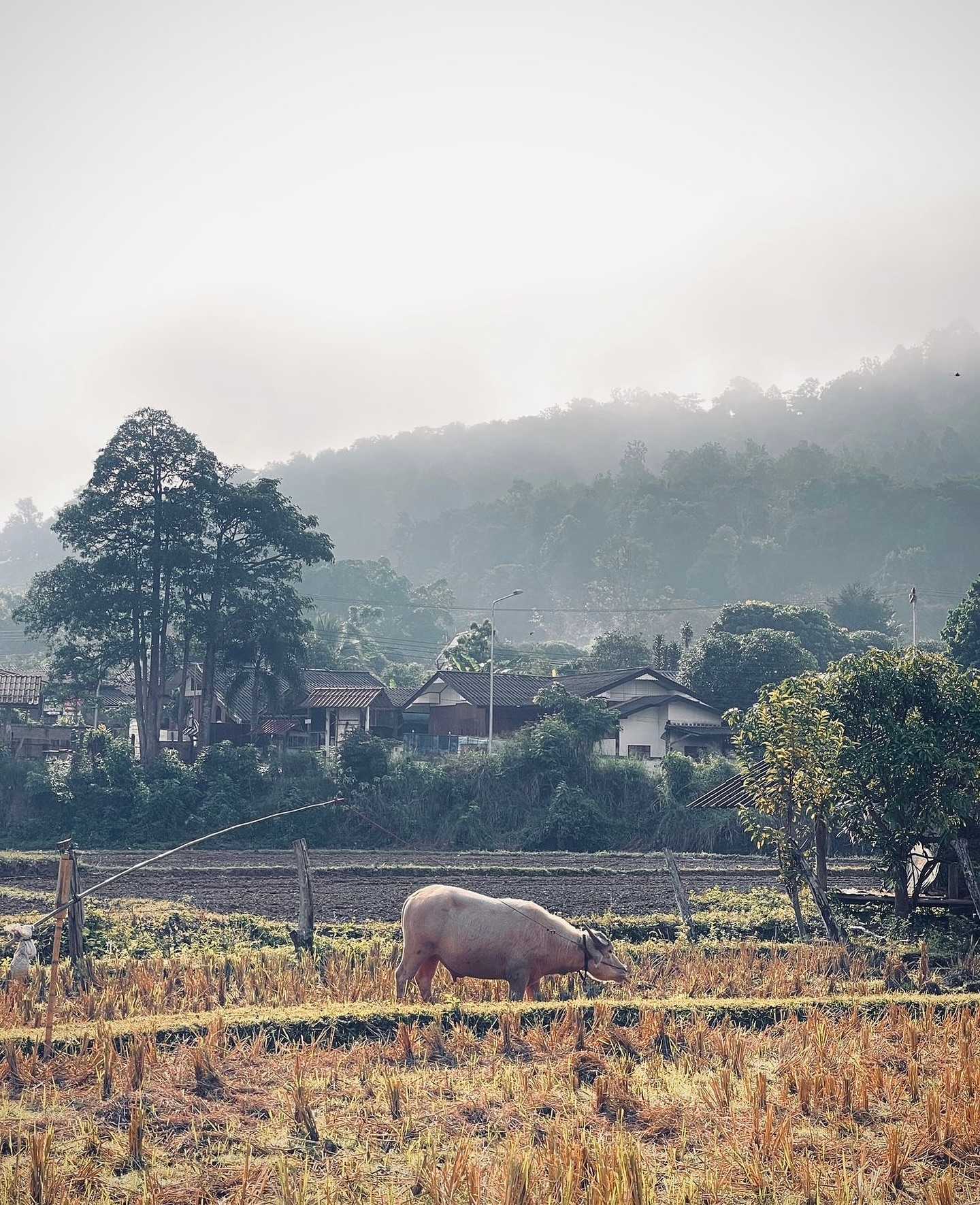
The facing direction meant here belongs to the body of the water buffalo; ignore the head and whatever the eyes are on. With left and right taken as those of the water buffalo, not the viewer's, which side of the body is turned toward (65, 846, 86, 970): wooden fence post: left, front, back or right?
back

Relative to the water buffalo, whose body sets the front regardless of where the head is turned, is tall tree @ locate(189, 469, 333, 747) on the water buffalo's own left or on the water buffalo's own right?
on the water buffalo's own left

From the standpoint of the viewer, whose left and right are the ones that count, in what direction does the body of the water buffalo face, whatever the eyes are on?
facing to the right of the viewer

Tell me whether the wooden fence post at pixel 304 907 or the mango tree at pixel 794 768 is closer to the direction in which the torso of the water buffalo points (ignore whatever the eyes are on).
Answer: the mango tree

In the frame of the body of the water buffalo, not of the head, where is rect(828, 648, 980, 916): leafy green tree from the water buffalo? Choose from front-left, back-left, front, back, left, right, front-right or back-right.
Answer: front-left
